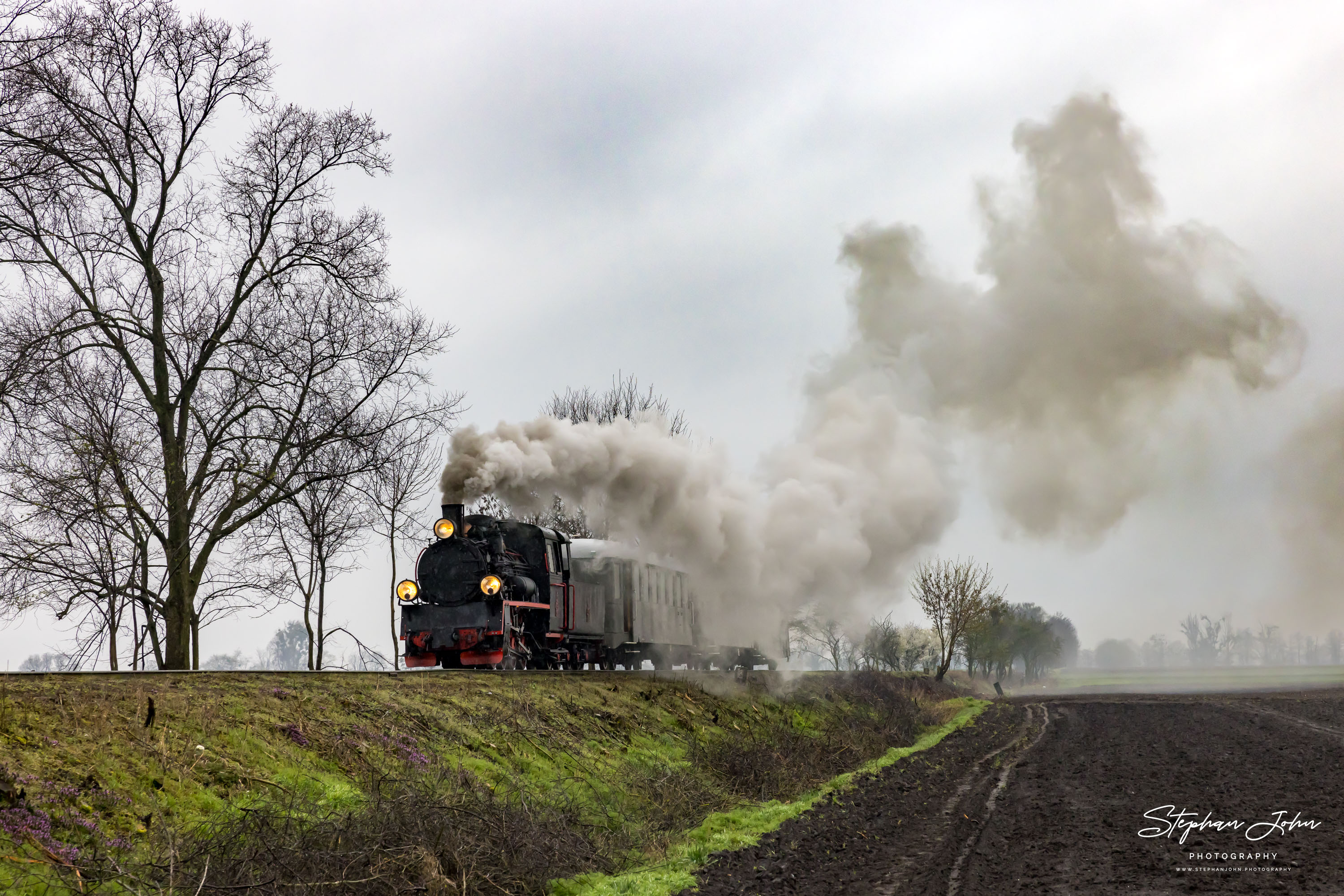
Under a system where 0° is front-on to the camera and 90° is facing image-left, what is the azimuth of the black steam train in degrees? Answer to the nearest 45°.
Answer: approximately 45°
